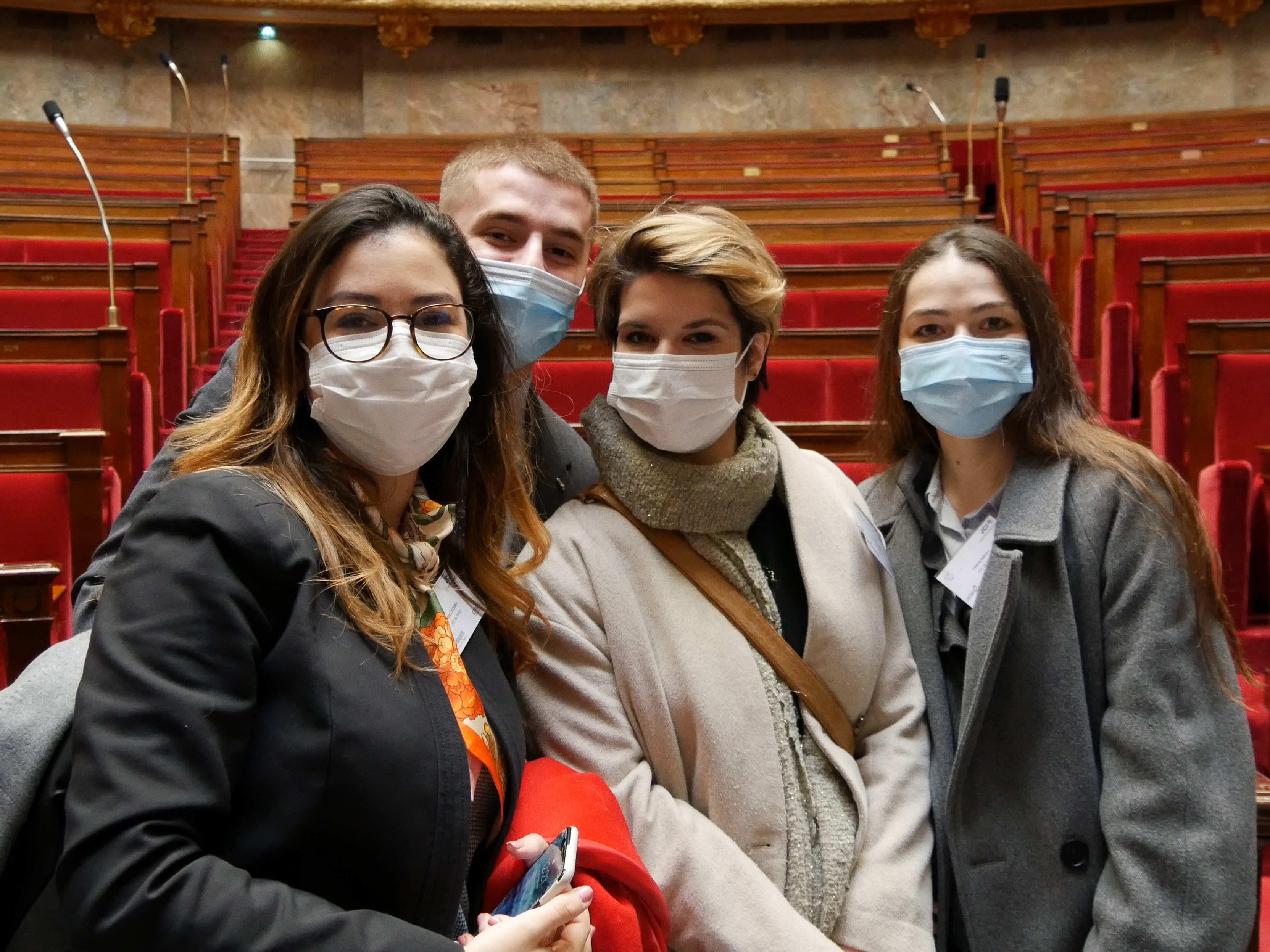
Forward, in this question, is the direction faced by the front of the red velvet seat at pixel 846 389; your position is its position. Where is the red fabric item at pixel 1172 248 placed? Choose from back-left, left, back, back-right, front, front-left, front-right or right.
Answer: back-left

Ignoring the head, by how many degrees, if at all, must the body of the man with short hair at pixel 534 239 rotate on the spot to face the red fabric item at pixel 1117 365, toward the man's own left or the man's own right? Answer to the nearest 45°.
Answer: approximately 135° to the man's own left

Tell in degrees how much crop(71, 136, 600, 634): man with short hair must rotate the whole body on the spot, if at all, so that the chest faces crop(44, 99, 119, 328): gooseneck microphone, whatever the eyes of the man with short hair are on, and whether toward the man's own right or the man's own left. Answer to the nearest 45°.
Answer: approximately 180°

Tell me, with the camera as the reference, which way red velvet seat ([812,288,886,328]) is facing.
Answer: facing the viewer

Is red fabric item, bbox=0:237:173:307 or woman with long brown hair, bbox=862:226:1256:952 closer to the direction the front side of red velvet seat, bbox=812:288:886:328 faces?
the woman with long brown hair

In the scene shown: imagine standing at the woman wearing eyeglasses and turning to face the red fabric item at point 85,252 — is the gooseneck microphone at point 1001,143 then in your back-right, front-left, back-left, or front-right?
front-right

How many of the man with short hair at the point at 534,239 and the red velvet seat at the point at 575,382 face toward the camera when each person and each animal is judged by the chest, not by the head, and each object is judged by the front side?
2

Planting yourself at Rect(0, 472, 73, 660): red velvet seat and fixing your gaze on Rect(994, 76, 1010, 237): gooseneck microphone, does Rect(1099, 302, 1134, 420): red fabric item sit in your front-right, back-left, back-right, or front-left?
front-right

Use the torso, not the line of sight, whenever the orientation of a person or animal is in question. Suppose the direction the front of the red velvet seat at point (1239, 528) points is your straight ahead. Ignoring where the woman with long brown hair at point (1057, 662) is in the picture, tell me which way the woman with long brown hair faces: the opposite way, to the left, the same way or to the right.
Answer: the same way

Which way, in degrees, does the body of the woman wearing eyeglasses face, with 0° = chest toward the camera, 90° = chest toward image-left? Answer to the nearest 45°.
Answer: approximately 315°

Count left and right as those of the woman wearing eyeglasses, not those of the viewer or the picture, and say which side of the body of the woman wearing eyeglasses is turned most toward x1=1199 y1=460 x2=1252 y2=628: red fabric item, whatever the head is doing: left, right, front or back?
left

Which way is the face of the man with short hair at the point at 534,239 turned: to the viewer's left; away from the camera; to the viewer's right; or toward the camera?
toward the camera

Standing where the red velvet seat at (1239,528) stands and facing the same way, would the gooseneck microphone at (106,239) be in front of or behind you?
in front

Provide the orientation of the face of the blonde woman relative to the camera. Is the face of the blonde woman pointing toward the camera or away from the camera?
toward the camera
